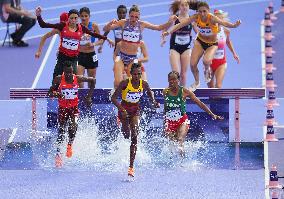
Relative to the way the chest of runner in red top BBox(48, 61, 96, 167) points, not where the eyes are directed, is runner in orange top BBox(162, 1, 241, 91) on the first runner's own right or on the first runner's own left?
on the first runner's own left

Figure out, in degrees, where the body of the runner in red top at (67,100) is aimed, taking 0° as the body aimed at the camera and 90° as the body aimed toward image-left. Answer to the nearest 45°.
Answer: approximately 0°

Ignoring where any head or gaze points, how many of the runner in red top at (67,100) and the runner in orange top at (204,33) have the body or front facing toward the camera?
2

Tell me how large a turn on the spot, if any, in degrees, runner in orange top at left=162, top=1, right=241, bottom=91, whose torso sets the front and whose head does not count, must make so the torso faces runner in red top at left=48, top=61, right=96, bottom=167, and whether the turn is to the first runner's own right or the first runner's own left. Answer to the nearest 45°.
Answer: approximately 45° to the first runner's own right
